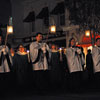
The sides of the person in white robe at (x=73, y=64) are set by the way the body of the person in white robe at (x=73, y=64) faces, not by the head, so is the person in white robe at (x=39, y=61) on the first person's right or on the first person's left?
on the first person's right

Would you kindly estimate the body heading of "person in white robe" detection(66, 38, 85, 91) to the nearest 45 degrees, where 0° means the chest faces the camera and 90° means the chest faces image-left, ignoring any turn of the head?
approximately 315°
